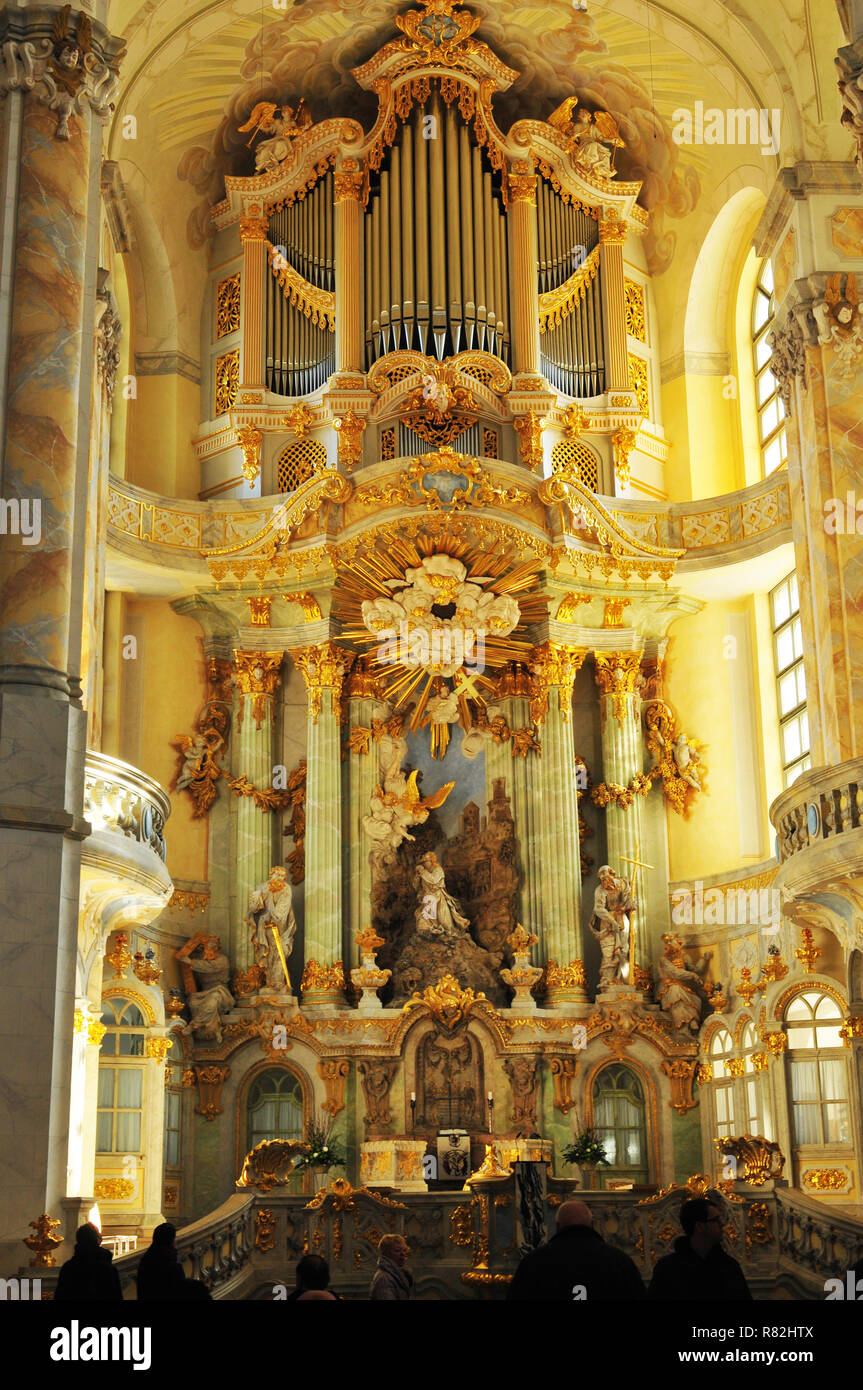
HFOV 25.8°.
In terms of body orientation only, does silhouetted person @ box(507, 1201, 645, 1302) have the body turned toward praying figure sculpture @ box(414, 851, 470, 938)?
yes

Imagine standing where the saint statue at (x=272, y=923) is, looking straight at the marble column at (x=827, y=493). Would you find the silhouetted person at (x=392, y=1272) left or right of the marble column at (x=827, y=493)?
right

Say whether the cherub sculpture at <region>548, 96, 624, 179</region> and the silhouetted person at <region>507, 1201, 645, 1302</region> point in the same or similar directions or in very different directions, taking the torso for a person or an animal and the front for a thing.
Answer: very different directions

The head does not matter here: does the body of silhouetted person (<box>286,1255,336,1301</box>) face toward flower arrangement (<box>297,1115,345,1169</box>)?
yes

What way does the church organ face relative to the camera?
toward the camera

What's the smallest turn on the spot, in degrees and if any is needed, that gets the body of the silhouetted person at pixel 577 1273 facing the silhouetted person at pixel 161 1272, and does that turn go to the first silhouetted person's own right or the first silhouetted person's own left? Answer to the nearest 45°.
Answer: approximately 45° to the first silhouetted person's own left

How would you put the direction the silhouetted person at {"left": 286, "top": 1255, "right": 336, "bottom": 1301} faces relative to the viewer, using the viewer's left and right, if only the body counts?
facing away from the viewer

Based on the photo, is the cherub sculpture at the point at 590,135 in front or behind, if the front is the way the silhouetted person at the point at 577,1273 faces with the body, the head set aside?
in front

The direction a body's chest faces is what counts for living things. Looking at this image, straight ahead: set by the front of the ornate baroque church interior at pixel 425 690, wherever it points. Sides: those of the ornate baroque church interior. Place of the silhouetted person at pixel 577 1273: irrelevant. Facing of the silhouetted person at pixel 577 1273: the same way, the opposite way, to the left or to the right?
the opposite way

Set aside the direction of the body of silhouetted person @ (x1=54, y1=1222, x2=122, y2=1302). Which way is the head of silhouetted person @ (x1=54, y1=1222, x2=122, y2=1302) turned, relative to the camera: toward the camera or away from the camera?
away from the camera

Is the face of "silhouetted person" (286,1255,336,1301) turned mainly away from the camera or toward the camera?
away from the camera

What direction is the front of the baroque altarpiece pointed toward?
toward the camera

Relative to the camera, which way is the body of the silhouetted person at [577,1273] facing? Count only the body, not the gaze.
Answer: away from the camera

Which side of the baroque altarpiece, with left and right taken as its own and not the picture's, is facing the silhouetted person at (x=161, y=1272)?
front
